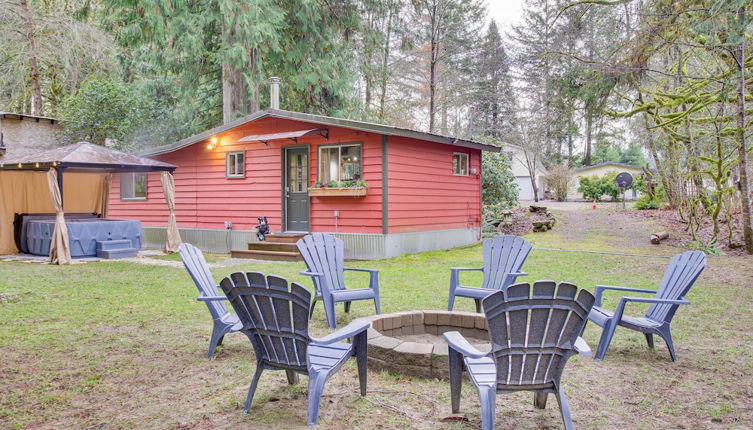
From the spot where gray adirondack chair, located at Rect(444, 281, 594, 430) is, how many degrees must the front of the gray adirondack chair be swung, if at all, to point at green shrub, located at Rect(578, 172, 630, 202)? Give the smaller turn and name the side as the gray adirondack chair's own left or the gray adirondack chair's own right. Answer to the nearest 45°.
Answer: approximately 45° to the gray adirondack chair's own right

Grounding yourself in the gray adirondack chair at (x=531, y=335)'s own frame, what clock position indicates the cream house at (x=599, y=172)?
The cream house is roughly at 2 o'clock from the gray adirondack chair.

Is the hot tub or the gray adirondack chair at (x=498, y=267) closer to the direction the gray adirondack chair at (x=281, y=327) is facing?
the gray adirondack chair

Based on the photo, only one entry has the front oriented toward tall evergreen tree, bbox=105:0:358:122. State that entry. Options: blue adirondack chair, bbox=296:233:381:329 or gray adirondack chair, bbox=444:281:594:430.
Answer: gray adirondack chair, bbox=444:281:594:430

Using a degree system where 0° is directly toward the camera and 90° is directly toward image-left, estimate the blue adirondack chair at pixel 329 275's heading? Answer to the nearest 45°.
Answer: approximately 315°

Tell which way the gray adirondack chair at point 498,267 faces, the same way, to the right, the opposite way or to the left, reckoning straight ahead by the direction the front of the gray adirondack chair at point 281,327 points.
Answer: the opposite way

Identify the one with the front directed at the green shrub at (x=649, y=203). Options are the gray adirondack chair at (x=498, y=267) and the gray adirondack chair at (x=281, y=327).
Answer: the gray adirondack chair at (x=281, y=327)

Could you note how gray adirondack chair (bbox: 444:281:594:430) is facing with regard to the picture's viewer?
facing away from the viewer and to the left of the viewer

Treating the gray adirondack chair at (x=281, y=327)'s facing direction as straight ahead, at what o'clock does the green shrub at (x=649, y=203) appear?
The green shrub is roughly at 12 o'clock from the gray adirondack chair.

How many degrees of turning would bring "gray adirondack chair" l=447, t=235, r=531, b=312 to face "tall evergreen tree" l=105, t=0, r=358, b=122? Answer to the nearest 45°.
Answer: approximately 90° to its right

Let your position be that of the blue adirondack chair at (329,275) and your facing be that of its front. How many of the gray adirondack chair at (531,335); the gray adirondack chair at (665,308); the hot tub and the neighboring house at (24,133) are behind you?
2

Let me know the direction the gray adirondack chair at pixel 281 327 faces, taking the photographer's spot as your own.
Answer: facing away from the viewer and to the right of the viewer

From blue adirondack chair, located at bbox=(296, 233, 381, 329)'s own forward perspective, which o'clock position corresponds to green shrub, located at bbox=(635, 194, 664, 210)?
The green shrub is roughly at 9 o'clock from the blue adirondack chair.

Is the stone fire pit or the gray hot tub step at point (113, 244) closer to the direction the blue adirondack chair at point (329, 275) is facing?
the stone fire pit
